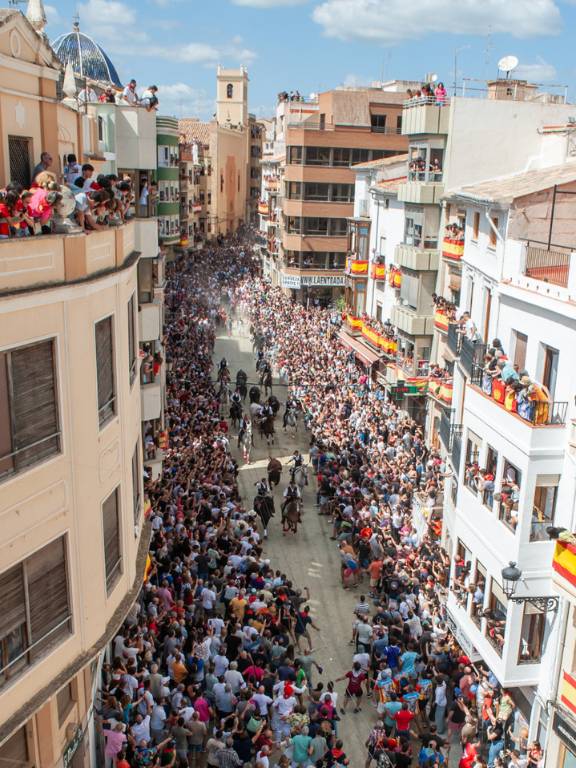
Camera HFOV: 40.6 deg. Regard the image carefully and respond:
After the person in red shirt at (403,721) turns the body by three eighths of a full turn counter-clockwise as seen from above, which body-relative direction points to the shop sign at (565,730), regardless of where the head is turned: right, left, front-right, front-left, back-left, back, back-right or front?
back-left

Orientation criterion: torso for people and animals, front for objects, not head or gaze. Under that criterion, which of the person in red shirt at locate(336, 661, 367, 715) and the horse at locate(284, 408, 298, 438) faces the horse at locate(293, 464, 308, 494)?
the horse at locate(284, 408, 298, 438)

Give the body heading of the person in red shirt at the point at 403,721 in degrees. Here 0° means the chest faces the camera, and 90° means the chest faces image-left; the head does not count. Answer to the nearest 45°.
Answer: approximately 180°

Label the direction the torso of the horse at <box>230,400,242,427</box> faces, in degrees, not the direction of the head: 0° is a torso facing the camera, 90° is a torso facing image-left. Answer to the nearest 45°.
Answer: approximately 0°

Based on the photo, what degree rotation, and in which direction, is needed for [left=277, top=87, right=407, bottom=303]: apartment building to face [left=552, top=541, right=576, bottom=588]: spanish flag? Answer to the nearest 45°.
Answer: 0° — it already faces it
